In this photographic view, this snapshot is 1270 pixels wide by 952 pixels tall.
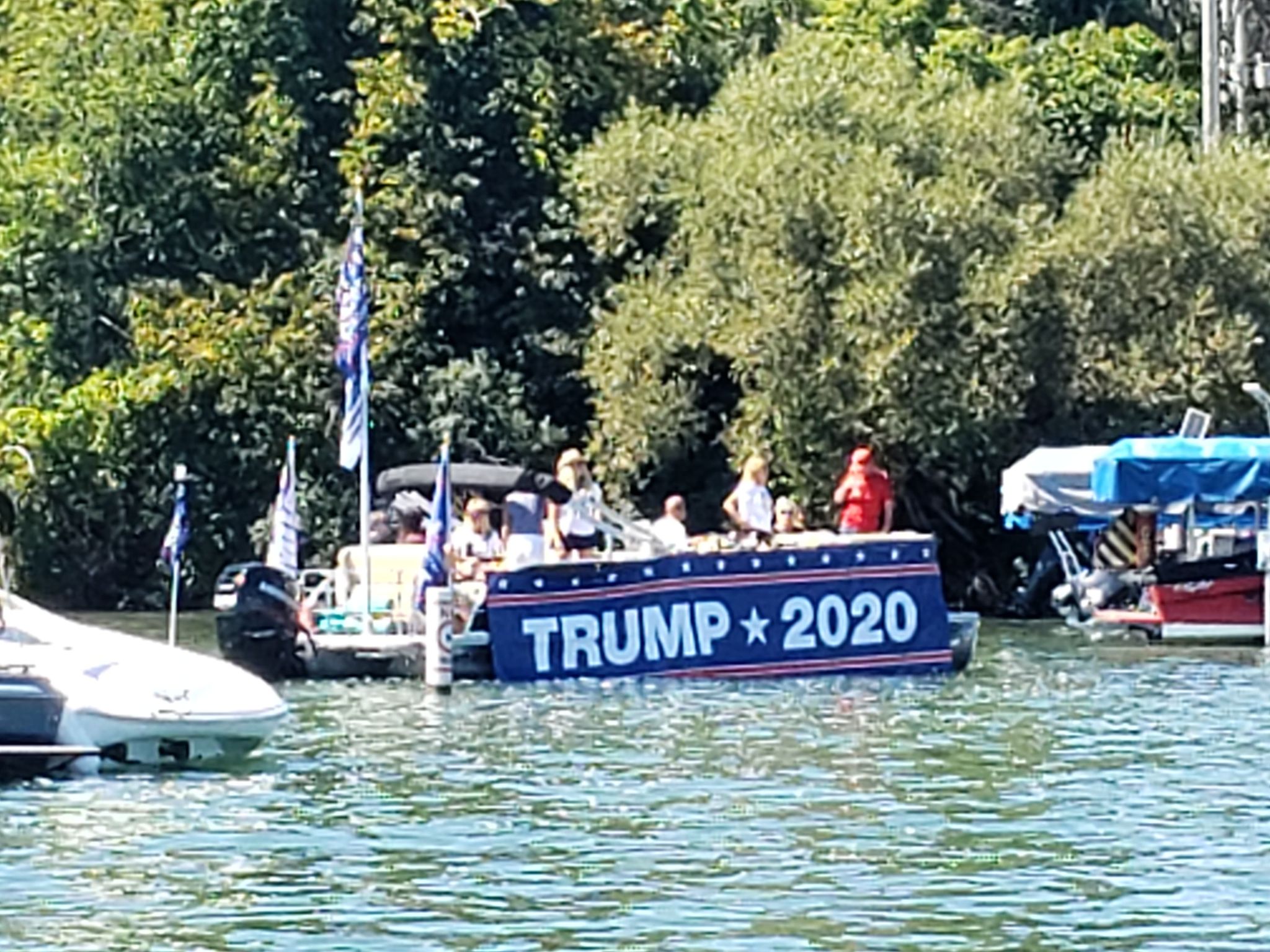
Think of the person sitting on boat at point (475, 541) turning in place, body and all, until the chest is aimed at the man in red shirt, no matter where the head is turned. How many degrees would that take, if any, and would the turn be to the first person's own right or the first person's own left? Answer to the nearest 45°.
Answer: approximately 45° to the first person's own left

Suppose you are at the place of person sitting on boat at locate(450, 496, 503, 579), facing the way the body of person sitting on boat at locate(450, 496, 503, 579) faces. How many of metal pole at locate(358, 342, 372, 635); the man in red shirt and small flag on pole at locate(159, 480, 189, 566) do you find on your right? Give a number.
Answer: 2

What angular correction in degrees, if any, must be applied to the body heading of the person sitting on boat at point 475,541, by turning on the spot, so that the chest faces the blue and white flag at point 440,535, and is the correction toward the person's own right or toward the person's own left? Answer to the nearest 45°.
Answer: approximately 45° to the person's own right

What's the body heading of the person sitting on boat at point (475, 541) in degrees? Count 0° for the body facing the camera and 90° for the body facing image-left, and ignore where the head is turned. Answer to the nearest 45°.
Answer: approximately 315°

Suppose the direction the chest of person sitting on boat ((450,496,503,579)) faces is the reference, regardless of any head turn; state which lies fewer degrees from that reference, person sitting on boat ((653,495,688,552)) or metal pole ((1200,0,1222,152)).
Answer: the person sitting on boat

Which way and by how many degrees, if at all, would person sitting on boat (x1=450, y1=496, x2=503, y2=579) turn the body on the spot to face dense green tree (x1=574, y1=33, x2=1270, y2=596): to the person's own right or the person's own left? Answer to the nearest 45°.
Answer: approximately 90° to the person's own left

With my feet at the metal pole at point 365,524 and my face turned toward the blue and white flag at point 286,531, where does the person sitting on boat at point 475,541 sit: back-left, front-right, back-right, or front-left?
back-right

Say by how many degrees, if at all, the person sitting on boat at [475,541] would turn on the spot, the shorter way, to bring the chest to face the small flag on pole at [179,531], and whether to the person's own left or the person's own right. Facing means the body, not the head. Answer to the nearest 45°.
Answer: approximately 90° to the person's own right

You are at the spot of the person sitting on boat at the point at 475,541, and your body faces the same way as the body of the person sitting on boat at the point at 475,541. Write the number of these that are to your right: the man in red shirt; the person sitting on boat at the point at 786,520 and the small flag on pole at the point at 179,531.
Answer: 1
